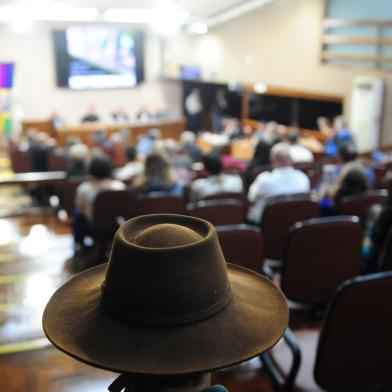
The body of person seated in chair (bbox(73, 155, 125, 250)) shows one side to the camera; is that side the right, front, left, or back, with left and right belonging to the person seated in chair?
back

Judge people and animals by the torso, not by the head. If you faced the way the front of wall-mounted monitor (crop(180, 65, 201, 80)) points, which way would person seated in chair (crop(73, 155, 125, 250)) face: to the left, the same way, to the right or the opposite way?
the opposite way

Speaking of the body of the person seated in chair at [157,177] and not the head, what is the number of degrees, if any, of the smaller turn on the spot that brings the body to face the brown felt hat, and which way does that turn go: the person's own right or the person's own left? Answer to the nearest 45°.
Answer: approximately 180°

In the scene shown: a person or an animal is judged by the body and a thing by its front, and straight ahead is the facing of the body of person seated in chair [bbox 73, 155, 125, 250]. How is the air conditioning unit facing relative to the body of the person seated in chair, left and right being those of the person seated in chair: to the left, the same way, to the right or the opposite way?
to the left

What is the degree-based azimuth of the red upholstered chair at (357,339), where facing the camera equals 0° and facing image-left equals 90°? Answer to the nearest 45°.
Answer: approximately 135°

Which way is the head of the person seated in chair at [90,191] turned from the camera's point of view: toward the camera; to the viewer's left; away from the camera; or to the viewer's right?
away from the camera

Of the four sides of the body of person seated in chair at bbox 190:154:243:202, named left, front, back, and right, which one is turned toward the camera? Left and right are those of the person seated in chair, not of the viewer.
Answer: back

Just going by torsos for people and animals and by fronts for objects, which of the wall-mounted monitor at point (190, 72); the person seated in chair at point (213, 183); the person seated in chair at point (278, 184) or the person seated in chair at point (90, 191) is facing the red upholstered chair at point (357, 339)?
the wall-mounted monitor

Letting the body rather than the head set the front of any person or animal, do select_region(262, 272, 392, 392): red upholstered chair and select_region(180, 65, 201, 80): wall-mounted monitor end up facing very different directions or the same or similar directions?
very different directions

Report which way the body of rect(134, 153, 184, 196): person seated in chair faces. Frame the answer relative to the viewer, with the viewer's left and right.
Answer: facing away from the viewer

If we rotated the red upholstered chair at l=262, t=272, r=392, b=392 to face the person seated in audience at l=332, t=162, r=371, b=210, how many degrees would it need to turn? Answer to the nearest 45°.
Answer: approximately 45° to its right

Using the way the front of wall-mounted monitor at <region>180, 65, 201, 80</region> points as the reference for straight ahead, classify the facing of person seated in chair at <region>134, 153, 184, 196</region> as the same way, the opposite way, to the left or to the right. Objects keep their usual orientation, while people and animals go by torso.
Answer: the opposite way

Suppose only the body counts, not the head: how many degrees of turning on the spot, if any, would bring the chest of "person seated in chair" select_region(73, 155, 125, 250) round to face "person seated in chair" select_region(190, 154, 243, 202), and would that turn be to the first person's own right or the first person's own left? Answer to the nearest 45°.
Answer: approximately 90° to the first person's own right
